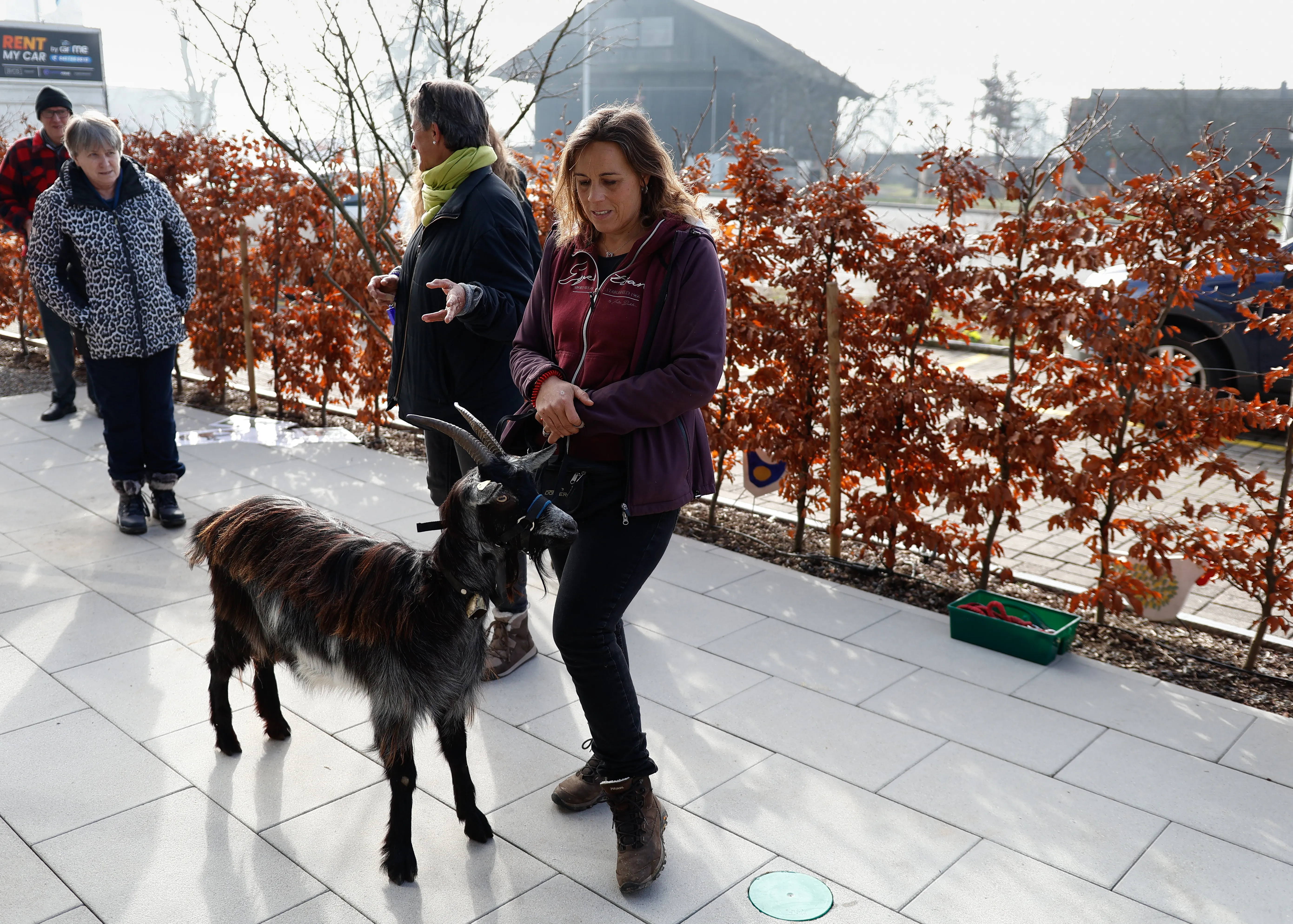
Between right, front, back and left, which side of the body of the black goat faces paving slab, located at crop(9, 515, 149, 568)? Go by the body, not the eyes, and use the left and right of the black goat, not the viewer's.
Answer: back

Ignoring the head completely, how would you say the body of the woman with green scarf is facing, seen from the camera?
to the viewer's left

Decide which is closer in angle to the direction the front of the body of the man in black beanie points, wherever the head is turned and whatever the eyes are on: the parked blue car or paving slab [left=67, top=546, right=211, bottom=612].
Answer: the paving slab

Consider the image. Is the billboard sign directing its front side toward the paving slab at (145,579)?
yes

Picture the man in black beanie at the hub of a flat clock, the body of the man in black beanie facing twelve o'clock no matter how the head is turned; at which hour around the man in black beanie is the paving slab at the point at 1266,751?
The paving slab is roughly at 11 o'clock from the man in black beanie.

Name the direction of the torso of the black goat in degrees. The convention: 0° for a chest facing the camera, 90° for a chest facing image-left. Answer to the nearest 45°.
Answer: approximately 315°

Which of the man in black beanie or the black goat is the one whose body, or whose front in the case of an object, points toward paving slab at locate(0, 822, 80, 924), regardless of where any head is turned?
the man in black beanie

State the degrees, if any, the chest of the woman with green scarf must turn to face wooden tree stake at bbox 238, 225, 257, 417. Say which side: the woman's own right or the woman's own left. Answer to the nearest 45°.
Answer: approximately 90° to the woman's own right

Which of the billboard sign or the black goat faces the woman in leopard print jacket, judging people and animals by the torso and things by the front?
the billboard sign

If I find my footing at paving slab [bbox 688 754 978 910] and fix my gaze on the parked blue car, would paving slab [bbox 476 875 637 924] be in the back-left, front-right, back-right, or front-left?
back-left
